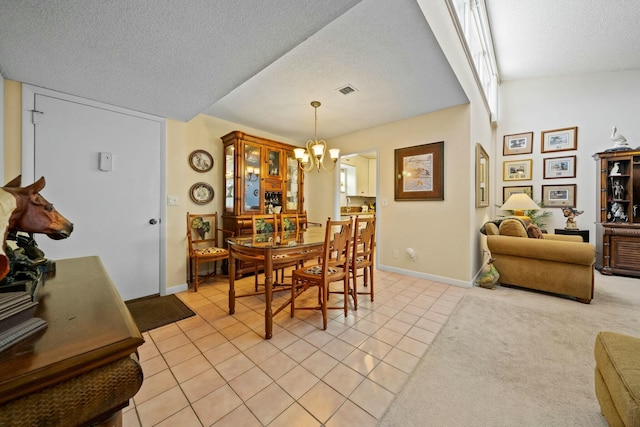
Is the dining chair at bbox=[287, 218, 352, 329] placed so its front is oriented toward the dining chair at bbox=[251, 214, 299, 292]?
yes

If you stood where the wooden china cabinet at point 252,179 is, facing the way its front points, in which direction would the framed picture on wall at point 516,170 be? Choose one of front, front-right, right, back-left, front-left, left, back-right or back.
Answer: front-left

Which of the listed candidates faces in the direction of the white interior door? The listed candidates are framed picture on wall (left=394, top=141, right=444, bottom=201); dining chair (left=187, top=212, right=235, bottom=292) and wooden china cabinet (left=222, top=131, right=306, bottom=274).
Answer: the framed picture on wall

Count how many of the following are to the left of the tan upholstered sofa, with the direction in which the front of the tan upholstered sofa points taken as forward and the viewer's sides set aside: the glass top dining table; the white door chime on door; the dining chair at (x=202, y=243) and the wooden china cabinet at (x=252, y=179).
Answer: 0

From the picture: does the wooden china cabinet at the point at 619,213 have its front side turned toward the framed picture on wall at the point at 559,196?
no

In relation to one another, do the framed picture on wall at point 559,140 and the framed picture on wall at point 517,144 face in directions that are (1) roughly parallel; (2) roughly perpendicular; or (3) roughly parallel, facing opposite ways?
roughly parallel

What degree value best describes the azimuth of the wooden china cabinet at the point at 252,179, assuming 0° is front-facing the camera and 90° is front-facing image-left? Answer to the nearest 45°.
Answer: approximately 315°

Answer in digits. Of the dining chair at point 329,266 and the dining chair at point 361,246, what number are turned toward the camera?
0

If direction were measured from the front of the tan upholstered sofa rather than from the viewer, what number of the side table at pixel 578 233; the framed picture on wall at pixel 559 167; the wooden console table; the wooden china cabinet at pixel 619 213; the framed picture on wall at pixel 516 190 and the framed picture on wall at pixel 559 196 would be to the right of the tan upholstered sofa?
1

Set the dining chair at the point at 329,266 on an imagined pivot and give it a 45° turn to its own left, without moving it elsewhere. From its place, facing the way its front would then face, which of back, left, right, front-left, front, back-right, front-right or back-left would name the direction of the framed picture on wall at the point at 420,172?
back-right

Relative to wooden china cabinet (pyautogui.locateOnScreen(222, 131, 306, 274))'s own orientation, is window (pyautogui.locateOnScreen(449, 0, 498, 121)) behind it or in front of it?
in front

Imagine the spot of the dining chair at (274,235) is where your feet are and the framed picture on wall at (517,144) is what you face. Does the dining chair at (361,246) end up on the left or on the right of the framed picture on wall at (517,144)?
right

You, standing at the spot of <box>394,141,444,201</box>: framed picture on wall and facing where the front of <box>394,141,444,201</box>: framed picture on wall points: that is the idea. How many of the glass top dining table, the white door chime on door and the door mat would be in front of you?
3

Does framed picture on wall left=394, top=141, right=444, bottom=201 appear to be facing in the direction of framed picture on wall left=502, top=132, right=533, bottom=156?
no

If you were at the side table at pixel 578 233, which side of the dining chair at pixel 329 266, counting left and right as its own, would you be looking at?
right
